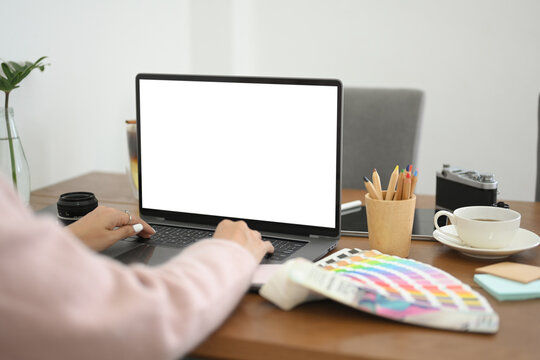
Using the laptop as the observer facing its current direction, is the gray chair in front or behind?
behind

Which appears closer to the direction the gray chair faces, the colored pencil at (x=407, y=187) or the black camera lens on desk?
the colored pencil

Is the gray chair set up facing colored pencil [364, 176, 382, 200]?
yes

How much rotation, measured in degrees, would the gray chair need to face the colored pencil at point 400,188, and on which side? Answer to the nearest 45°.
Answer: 0° — it already faces it

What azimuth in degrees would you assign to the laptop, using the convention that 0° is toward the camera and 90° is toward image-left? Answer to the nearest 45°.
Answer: approximately 45°
